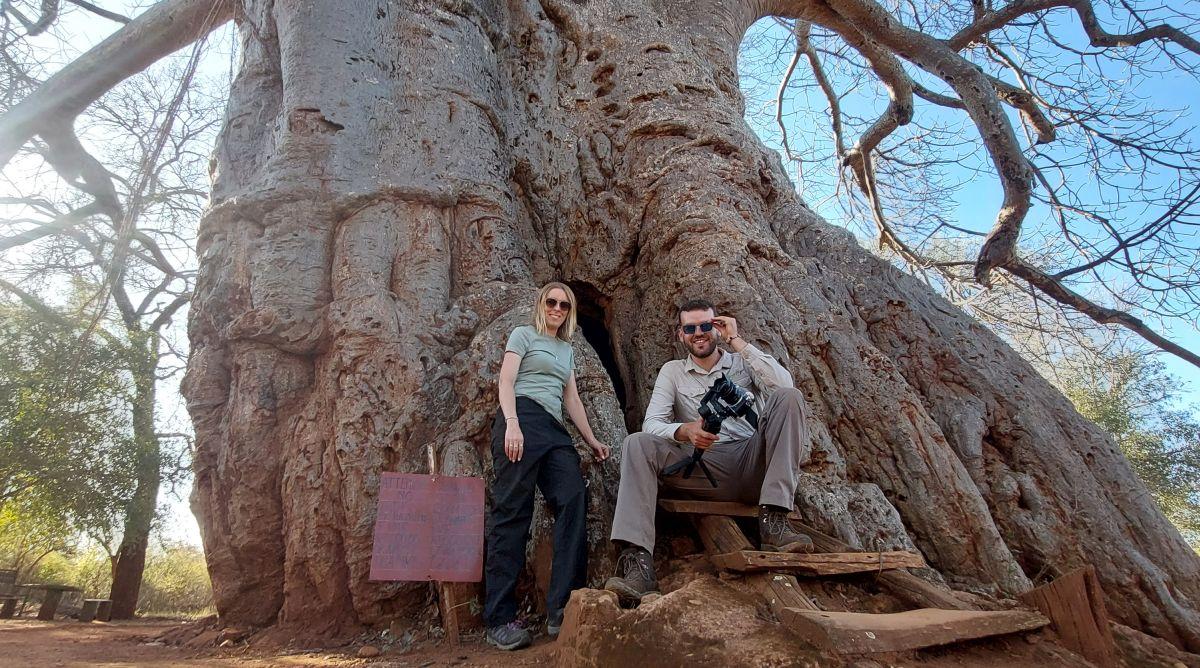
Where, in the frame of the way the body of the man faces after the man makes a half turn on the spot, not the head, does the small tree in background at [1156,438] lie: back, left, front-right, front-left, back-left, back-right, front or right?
front-right

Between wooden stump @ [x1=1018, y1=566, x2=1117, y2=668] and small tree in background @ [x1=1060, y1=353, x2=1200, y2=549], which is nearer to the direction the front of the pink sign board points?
the wooden stump

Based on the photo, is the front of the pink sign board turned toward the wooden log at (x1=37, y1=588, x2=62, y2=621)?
no

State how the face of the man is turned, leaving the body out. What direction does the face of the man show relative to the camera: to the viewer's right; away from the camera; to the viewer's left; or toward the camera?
toward the camera

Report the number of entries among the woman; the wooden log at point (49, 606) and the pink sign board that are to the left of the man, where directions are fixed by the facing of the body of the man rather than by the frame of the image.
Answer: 0

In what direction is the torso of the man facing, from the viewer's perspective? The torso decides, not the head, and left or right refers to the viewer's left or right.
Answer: facing the viewer

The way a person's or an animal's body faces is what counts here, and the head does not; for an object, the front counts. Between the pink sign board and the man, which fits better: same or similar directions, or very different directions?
same or similar directions

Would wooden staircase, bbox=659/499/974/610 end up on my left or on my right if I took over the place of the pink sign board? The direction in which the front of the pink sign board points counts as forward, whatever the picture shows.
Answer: on my left

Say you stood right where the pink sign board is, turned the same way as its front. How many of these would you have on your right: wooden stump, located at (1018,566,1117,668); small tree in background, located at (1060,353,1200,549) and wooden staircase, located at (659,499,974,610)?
0

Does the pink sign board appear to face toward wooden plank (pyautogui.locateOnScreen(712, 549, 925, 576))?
no

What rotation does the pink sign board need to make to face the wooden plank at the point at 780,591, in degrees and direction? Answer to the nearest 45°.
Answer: approximately 45° to its left

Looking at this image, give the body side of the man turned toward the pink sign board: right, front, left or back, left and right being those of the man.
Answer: right

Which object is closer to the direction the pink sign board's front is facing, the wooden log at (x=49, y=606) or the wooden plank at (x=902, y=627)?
the wooden plank

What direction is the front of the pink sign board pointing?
toward the camera

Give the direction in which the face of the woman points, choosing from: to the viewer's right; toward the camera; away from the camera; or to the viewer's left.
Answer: toward the camera

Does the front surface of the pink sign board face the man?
no

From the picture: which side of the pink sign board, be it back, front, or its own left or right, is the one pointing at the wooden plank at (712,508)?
left

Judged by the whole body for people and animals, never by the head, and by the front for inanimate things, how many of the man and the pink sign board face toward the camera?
2

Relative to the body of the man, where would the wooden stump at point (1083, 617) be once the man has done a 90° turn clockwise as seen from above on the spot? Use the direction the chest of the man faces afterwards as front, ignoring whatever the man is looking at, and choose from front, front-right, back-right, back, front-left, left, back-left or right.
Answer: back
